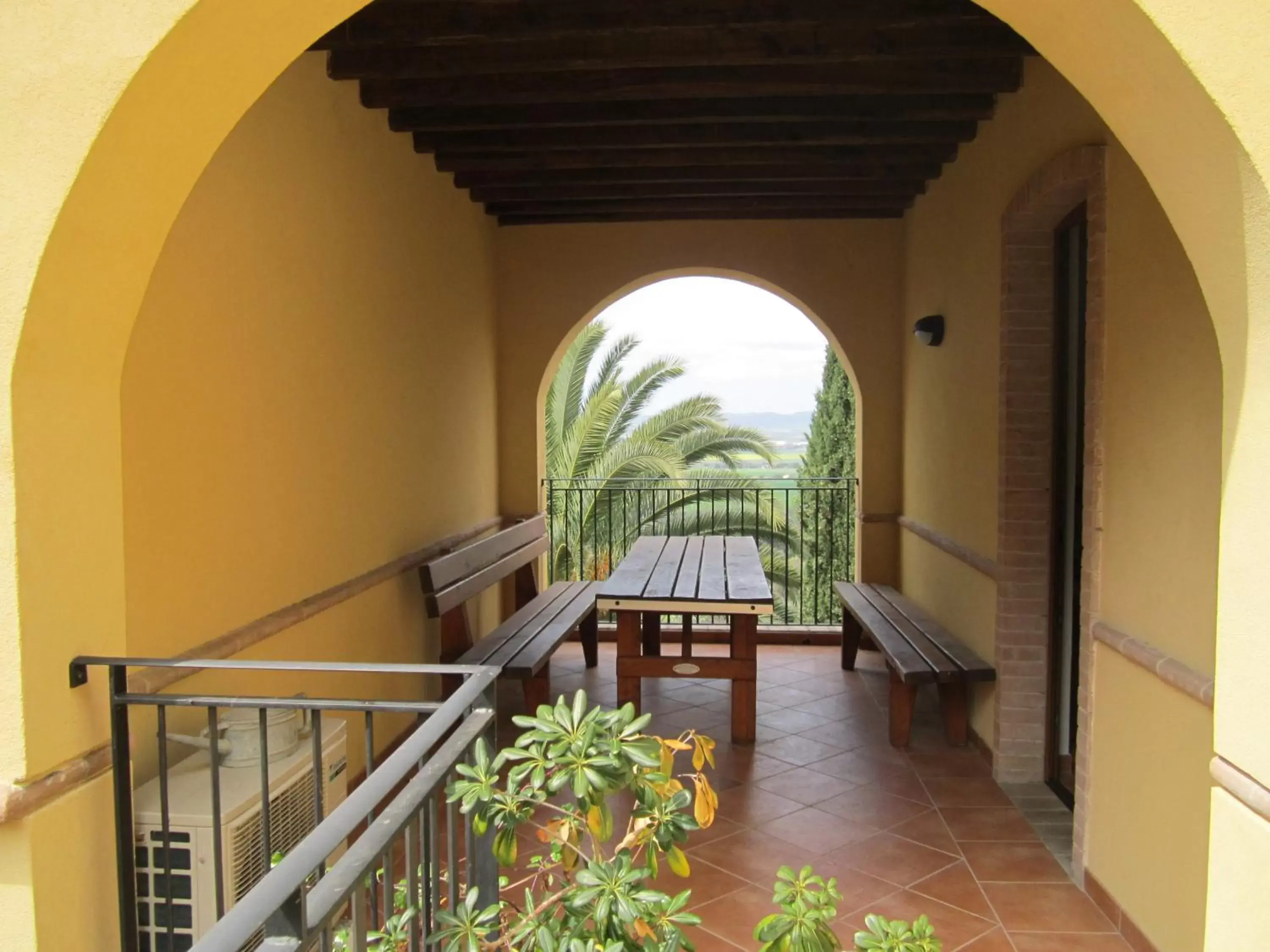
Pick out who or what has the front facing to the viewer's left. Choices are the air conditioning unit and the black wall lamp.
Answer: the black wall lamp

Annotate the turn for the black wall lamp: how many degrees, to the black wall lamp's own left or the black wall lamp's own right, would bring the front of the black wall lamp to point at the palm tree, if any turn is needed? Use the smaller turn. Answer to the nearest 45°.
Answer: approximately 45° to the black wall lamp's own right

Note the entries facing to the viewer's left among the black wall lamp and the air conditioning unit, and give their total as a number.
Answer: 1

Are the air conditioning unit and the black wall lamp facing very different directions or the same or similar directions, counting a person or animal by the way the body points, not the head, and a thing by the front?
very different directions

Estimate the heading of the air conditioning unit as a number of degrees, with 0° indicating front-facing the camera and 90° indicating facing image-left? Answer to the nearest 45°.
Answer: approximately 315°

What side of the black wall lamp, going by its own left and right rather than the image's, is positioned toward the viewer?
left

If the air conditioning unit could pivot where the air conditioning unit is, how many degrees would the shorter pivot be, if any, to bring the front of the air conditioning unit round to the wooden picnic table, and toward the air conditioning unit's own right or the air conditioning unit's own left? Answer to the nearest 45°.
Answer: approximately 90° to the air conditioning unit's own left
